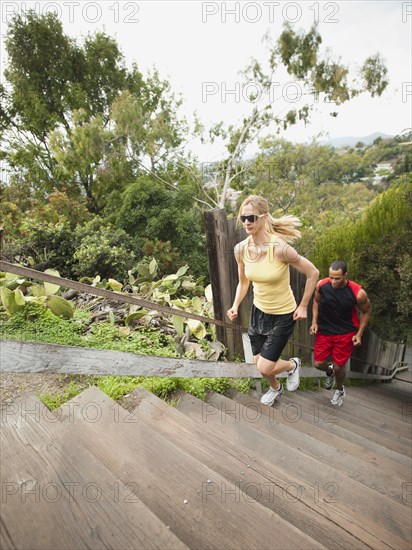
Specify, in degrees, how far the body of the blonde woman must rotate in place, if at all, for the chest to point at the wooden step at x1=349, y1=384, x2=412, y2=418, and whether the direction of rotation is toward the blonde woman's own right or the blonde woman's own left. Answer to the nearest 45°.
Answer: approximately 180°

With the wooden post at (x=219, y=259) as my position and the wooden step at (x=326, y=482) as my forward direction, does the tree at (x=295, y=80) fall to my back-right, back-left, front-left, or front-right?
back-left

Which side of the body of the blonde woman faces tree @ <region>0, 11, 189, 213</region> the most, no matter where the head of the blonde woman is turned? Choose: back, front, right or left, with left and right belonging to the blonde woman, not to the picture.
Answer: right

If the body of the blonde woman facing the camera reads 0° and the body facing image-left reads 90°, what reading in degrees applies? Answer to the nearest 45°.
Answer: approximately 45°

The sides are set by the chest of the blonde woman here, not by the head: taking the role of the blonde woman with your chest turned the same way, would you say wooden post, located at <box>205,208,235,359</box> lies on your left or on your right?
on your right
